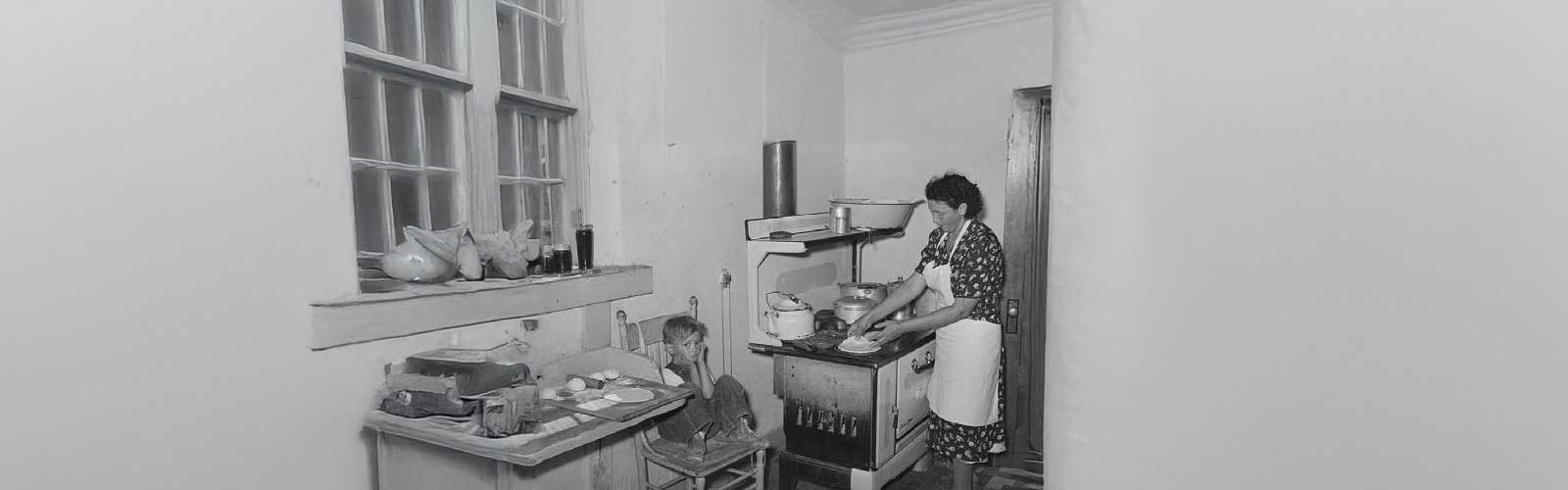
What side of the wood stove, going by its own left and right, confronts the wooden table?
right

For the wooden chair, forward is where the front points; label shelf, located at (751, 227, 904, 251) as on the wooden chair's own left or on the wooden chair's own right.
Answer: on the wooden chair's own left

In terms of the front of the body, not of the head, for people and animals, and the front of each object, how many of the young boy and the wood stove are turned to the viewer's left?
0

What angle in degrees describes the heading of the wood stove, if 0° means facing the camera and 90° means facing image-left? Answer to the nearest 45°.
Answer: approximately 315°

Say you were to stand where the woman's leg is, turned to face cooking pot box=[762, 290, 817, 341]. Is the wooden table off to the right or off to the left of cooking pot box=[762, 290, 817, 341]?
left
